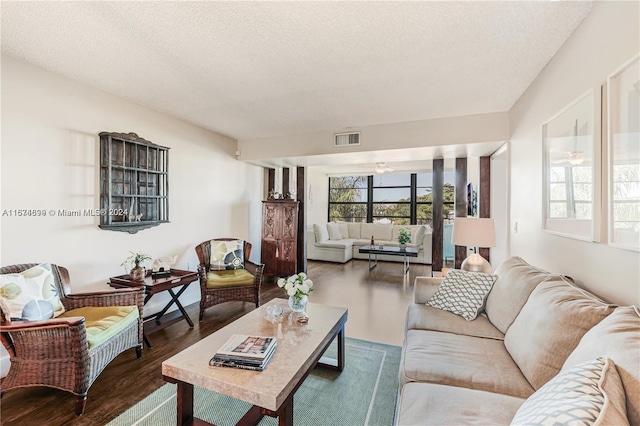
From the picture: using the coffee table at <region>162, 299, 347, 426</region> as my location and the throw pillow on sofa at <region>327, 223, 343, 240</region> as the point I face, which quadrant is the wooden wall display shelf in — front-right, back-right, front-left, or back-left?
front-left

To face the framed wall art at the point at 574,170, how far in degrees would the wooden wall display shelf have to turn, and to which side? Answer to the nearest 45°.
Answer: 0° — it already faces it

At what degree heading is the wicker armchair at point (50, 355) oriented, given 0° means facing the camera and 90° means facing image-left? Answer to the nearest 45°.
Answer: approximately 315°

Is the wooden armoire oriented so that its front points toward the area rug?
yes

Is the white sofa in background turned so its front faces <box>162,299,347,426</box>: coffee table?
yes

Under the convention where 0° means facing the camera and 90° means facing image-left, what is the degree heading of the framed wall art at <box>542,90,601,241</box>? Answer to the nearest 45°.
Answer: approximately 45°

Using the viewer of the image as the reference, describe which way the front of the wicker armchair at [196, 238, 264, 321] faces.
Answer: facing the viewer and to the right of the viewer

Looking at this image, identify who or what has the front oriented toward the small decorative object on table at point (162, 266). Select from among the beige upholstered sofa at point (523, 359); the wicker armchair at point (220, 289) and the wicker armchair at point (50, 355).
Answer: the beige upholstered sofa

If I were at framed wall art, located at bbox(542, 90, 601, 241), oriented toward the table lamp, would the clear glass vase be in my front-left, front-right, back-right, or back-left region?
front-left

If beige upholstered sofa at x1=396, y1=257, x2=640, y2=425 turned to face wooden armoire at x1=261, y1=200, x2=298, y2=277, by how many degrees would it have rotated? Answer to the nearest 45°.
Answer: approximately 45° to its right

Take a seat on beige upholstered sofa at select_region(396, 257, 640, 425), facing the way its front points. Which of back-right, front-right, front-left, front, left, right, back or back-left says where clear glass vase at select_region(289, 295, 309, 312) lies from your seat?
front

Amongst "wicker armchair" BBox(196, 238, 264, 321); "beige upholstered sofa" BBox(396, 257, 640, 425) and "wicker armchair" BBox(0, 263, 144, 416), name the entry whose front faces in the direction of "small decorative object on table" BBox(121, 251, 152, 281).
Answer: the beige upholstered sofa

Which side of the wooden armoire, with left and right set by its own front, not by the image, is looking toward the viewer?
front

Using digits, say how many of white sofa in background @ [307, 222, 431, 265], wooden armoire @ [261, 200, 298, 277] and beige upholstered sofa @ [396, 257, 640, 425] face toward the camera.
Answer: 2

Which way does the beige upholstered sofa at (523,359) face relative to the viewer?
to the viewer's left

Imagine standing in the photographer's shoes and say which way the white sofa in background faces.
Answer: facing the viewer

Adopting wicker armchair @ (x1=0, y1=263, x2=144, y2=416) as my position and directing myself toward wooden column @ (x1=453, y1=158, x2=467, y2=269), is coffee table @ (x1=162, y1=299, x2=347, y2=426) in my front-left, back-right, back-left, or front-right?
front-right
